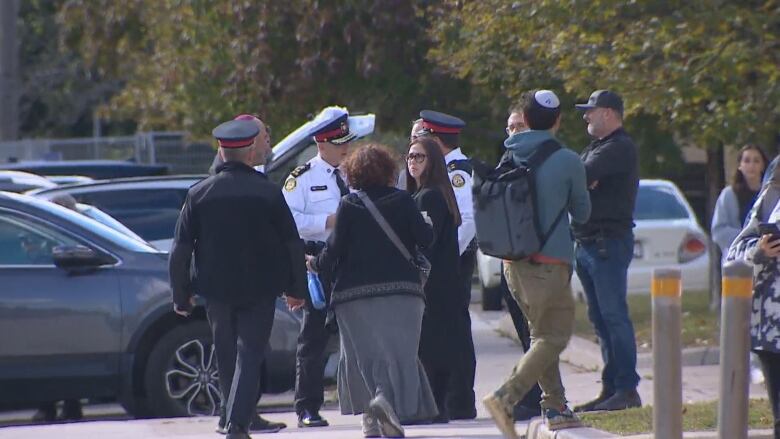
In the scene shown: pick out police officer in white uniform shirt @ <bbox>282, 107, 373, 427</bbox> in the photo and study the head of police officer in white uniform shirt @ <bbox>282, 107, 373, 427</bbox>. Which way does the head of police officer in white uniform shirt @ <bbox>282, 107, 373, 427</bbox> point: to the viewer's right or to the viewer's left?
to the viewer's right

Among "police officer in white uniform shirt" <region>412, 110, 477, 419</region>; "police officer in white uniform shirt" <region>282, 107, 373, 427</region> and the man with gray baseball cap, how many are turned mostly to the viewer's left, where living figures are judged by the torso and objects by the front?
2

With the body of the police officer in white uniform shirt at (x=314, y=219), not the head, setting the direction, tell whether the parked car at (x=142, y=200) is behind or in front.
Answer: behind

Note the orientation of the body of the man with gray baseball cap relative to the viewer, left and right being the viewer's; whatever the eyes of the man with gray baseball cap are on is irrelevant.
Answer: facing to the left of the viewer

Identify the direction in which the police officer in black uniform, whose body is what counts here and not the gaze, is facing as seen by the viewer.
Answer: away from the camera
